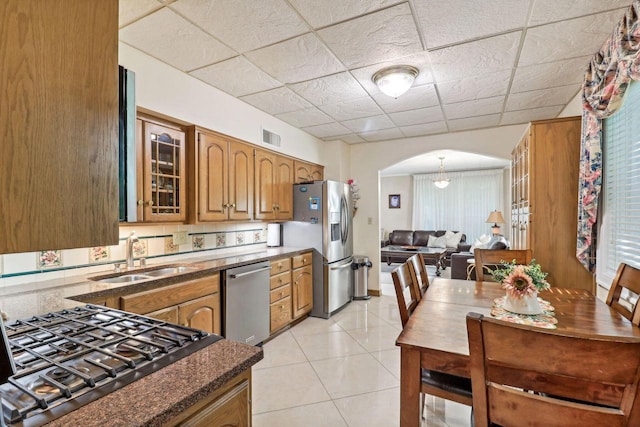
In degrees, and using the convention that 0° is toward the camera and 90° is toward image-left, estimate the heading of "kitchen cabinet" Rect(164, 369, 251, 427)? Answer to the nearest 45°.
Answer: approximately 315°

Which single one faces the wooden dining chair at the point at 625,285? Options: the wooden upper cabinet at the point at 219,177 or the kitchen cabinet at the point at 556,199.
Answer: the wooden upper cabinet

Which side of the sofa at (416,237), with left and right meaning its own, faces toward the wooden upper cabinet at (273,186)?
front

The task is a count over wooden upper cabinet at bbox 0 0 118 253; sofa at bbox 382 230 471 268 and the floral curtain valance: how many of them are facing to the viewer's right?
1

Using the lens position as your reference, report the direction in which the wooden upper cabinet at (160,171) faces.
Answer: facing the viewer and to the right of the viewer

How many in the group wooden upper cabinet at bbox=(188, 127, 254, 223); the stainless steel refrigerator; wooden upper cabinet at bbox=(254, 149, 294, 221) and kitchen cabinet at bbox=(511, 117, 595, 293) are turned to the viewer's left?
1

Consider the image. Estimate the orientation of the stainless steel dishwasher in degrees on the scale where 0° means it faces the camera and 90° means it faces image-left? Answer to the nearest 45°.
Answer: approximately 315°

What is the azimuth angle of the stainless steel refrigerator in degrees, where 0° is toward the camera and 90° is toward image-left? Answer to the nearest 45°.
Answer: approximately 315°

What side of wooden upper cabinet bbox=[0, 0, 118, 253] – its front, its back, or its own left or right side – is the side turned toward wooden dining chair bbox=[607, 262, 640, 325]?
front

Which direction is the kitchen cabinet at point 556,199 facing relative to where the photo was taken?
to the viewer's left

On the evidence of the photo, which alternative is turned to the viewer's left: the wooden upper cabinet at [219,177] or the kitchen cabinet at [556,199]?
the kitchen cabinet

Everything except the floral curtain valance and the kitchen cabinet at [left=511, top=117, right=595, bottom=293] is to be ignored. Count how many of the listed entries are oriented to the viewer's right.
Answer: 0

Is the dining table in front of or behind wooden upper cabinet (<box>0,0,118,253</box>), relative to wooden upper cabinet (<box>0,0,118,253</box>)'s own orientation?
in front

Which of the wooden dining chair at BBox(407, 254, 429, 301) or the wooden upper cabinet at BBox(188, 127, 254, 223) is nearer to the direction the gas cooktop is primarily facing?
the wooden dining chair

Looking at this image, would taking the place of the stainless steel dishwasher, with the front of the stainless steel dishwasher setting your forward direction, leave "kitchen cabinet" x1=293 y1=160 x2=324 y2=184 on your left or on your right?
on your left
